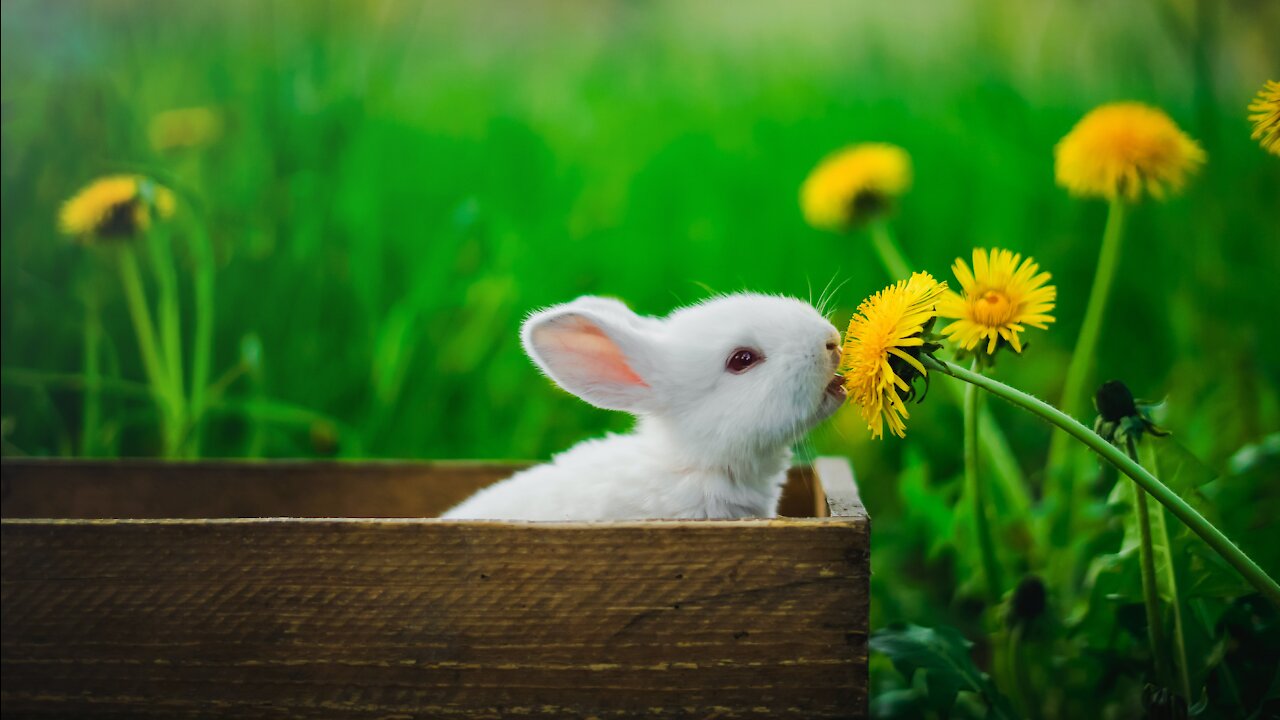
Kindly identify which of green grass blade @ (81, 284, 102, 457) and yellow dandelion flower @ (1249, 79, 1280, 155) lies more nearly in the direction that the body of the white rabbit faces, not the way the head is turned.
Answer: the yellow dandelion flower

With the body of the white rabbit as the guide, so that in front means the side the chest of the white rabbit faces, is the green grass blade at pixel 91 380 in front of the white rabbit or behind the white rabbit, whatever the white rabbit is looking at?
behind

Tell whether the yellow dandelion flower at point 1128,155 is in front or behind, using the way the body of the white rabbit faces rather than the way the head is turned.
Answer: in front

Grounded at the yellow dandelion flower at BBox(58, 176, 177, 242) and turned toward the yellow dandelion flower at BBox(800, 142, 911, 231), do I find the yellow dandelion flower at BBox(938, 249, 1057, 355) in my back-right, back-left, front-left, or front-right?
front-right

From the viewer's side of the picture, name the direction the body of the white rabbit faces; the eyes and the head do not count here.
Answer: to the viewer's right

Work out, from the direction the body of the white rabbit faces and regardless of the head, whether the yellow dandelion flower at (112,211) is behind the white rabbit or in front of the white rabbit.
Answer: behind
